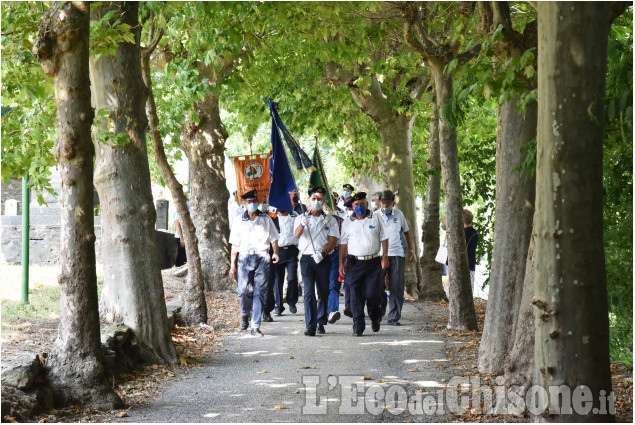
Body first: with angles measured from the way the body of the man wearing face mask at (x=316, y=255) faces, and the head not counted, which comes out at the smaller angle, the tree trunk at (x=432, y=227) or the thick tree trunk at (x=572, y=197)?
the thick tree trunk

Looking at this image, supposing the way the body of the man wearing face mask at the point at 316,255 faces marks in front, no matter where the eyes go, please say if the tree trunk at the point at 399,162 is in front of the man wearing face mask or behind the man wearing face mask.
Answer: behind

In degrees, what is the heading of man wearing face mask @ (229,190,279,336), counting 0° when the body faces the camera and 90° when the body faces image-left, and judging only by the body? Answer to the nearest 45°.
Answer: approximately 0°

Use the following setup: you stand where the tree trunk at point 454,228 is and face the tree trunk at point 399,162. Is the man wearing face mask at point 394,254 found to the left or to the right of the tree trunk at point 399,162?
left

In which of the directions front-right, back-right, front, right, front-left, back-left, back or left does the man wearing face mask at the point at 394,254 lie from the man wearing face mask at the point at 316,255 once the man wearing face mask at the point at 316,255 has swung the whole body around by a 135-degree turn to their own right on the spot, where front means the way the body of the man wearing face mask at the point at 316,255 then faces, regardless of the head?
right

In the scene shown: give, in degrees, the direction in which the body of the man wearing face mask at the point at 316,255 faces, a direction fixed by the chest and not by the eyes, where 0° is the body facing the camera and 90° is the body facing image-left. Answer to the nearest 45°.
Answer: approximately 0°

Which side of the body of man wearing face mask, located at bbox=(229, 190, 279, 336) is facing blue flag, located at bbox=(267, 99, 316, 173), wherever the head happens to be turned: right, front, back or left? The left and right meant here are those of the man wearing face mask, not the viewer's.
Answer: back

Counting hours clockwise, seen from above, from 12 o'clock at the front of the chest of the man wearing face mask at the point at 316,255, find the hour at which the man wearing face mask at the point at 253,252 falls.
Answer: the man wearing face mask at the point at 253,252 is roughly at 3 o'clock from the man wearing face mask at the point at 316,255.

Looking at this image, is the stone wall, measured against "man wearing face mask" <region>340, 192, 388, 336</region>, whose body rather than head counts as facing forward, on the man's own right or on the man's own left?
on the man's own right

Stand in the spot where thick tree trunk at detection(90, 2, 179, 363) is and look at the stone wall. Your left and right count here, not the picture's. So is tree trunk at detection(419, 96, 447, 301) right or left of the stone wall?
right
